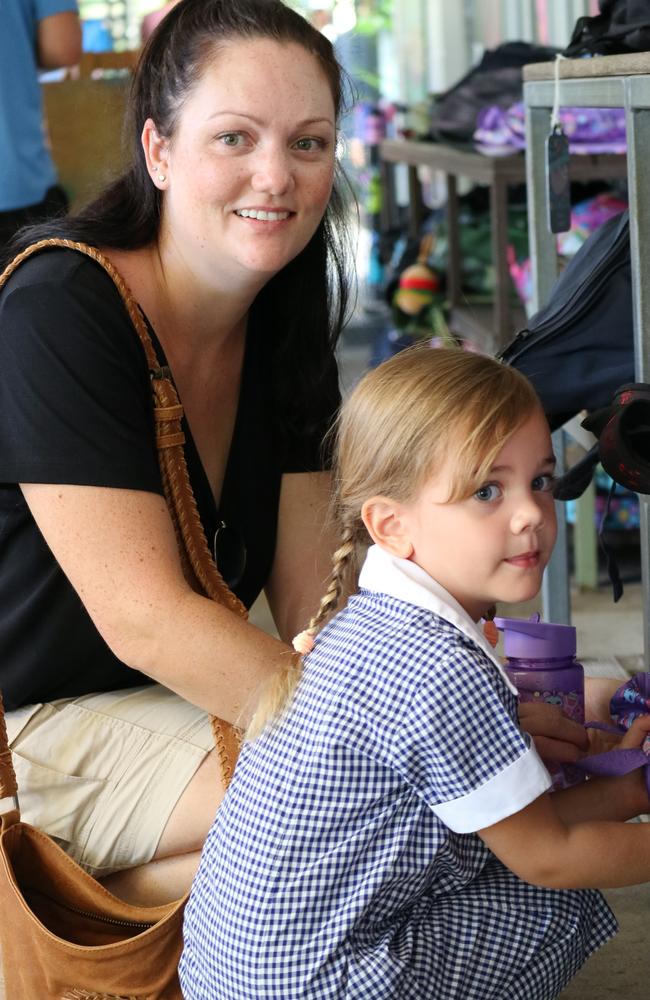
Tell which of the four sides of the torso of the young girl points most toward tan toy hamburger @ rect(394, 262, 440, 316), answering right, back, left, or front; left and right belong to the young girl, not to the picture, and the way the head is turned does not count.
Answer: left

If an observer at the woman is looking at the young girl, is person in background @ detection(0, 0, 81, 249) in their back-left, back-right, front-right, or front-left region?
back-left

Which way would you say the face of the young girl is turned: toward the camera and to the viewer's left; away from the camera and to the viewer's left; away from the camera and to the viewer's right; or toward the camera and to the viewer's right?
toward the camera and to the viewer's right

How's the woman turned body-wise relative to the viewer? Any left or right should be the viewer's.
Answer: facing the viewer and to the right of the viewer

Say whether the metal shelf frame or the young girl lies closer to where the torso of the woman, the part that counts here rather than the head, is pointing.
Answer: the young girl

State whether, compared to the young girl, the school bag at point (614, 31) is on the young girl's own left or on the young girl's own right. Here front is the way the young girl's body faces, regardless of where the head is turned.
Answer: on the young girl's own left

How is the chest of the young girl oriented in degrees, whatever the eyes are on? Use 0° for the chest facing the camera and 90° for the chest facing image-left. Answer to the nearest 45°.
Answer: approximately 270°

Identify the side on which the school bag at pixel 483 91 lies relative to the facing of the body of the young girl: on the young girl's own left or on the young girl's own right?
on the young girl's own left
